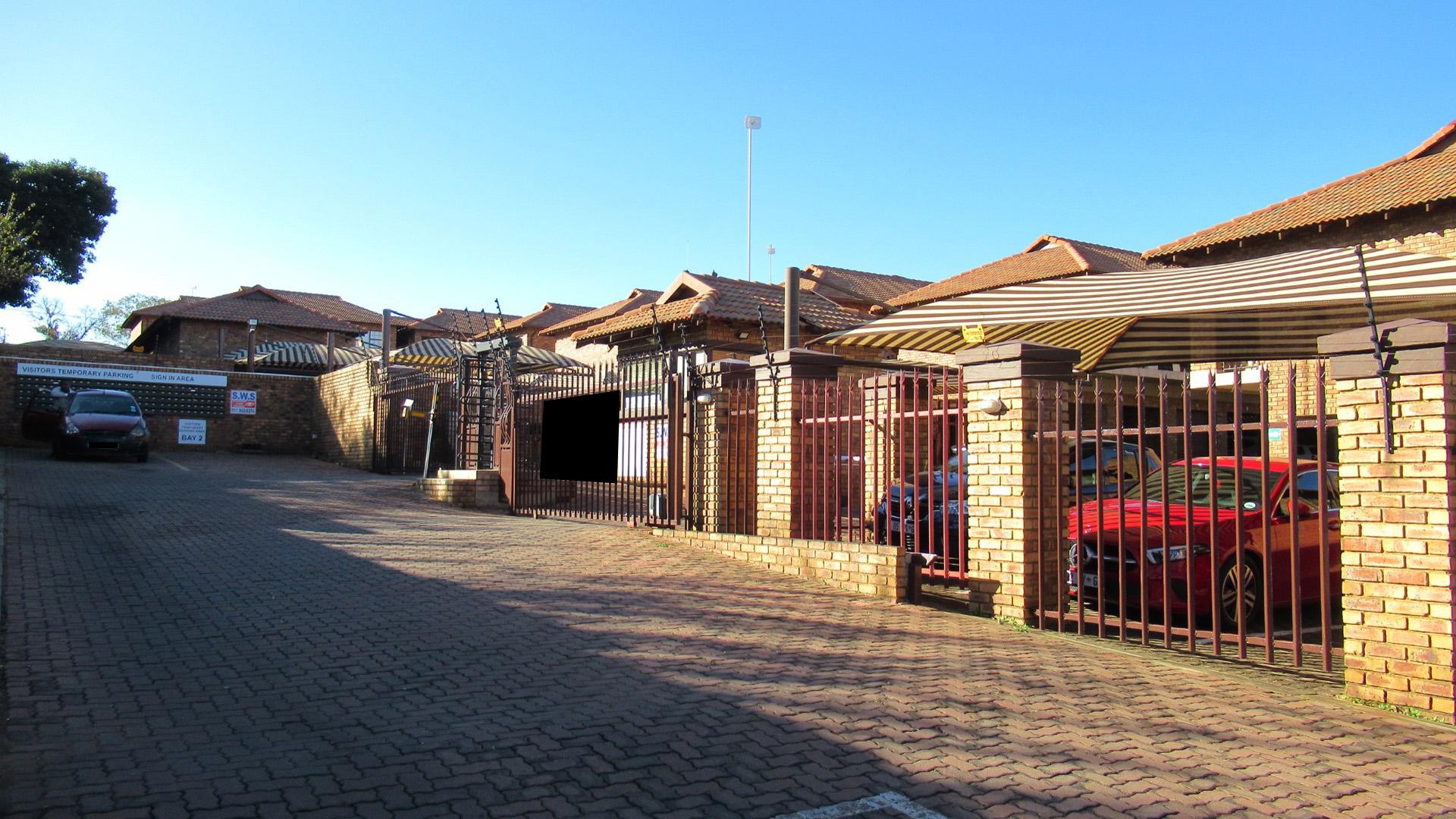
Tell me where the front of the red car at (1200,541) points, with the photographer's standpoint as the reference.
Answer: facing the viewer and to the left of the viewer

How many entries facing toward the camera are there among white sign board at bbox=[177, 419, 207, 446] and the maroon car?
2

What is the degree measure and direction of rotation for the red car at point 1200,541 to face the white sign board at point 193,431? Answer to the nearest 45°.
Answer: approximately 45° to its right

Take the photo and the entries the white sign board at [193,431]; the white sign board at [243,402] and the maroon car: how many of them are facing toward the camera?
3

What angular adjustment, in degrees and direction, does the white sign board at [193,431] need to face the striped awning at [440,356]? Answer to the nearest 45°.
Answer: approximately 45° to its left

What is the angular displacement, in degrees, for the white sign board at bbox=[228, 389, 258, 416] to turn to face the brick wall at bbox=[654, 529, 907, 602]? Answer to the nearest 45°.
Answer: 0° — it already faces it

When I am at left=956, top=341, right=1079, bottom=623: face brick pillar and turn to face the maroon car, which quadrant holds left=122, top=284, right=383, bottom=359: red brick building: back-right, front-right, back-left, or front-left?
front-right

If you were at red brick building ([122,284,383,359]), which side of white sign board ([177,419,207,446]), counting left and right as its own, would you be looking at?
back

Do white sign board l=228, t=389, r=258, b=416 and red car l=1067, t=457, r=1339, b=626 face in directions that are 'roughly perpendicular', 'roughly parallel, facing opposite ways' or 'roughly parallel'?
roughly perpendicular

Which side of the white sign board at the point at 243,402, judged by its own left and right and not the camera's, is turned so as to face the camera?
front

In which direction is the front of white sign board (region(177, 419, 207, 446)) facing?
toward the camera

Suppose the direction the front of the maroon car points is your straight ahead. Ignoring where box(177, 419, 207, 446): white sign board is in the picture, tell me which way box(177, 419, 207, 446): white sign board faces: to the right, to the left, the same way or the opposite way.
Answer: the same way

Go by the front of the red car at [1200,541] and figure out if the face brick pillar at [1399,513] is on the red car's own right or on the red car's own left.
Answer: on the red car's own left

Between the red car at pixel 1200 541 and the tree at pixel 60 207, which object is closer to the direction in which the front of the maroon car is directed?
the red car

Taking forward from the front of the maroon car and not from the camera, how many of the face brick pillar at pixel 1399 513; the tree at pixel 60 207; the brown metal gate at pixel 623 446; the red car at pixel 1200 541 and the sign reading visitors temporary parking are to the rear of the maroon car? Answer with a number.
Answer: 2

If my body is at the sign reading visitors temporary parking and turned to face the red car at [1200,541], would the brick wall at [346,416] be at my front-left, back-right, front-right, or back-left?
front-left

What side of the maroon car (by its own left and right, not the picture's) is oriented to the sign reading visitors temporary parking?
back

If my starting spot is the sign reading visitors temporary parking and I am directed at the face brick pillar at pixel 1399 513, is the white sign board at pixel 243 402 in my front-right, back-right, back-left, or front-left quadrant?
front-left

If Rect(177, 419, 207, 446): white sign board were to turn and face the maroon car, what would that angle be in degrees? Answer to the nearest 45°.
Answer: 0° — it already faces it

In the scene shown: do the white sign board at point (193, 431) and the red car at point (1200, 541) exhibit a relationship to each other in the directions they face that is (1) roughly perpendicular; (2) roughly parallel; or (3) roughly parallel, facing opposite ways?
roughly perpendicular

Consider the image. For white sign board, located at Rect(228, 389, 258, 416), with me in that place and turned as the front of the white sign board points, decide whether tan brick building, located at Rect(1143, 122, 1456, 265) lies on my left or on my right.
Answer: on my left

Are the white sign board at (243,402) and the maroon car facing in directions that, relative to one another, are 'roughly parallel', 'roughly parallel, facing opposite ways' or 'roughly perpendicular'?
roughly parallel
